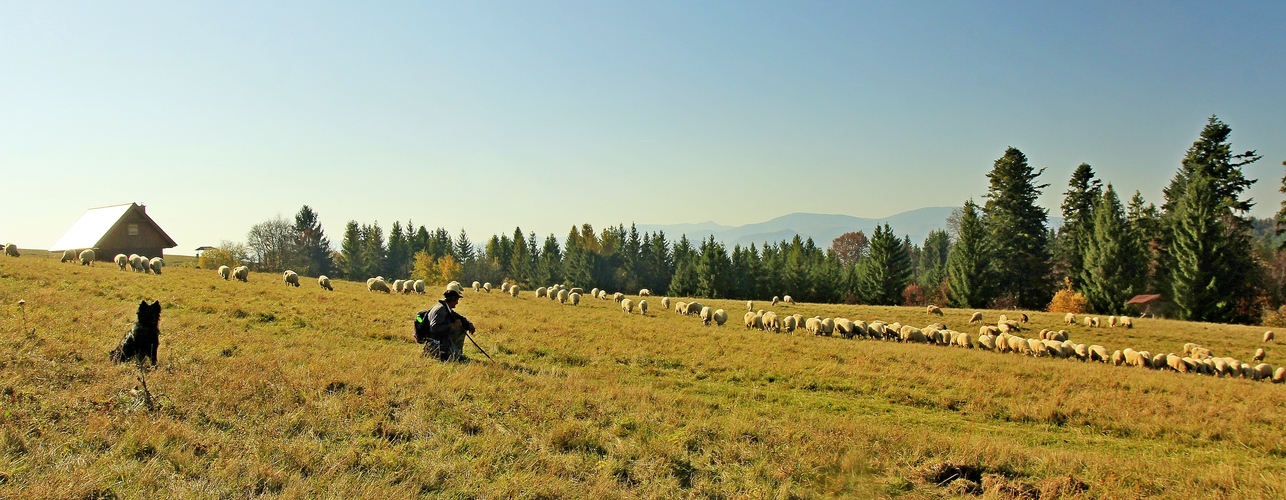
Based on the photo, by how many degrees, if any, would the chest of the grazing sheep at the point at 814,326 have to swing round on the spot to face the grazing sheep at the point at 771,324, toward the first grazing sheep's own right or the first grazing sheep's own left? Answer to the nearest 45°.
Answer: approximately 45° to the first grazing sheep's own right

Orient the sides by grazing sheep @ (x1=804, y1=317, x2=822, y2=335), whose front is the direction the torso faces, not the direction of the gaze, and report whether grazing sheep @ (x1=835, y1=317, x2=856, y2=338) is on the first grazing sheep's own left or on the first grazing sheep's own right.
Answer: on the first grazing sheep's own left

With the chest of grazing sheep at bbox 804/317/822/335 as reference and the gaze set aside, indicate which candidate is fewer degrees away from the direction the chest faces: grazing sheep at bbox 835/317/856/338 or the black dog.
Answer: the black dog

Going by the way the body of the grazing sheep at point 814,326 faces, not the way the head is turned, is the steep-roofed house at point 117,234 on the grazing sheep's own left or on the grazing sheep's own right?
on the grazing sheep's own right
